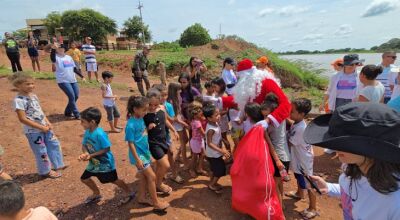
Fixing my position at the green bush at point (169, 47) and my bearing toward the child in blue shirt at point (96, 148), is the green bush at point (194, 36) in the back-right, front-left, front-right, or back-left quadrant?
back-left

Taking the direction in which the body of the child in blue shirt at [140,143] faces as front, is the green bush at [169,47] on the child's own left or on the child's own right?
on the child's own left

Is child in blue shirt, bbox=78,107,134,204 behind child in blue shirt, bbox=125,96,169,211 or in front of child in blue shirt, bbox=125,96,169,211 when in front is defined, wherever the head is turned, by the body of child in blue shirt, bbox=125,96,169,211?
behind

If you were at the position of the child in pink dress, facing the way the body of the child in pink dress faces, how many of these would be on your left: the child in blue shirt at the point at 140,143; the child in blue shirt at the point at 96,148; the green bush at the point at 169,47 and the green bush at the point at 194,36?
2
